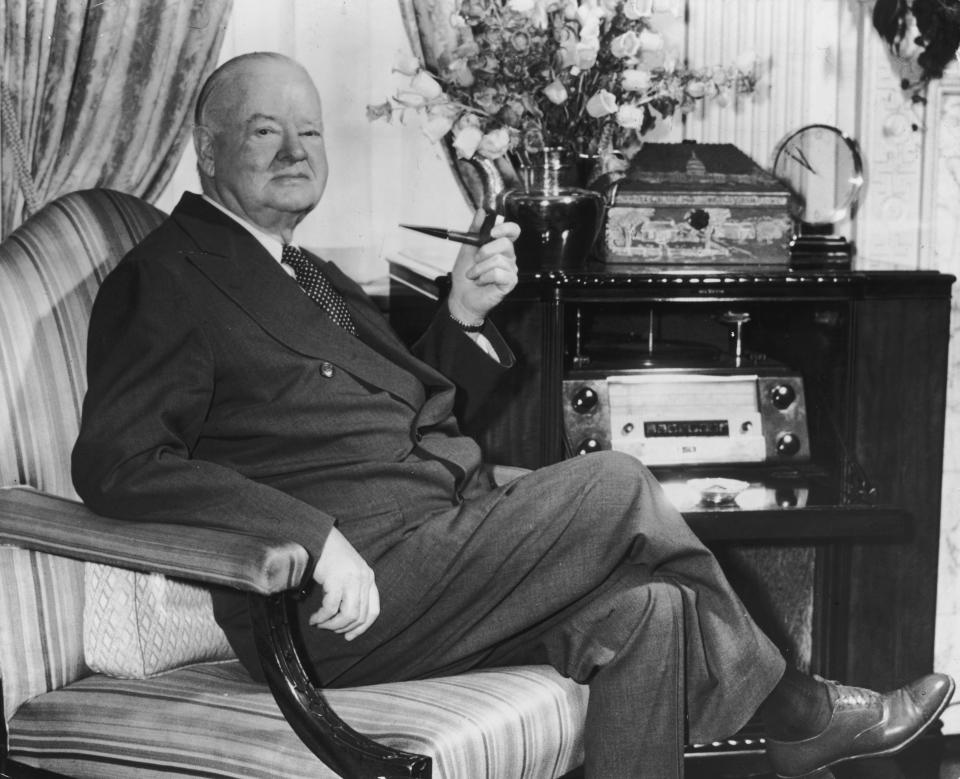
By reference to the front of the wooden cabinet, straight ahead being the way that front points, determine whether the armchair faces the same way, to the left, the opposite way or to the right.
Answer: to the left

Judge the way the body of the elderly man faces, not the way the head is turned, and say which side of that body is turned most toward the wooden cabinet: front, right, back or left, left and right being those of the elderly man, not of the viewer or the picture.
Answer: left

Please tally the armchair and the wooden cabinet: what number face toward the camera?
1

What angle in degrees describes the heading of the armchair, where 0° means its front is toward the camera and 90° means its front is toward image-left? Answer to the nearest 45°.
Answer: approximately 270°

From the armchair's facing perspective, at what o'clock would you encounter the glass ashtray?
The glass ashtray is roughly at 11 o'clock from the armchair.

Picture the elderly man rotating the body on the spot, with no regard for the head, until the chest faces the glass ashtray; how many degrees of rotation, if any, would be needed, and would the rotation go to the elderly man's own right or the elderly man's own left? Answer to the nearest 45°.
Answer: approximately 90° to the elderly man's own left

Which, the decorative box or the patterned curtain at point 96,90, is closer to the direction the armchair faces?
the decorative box

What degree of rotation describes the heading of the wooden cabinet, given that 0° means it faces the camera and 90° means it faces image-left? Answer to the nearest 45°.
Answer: approximately 0°

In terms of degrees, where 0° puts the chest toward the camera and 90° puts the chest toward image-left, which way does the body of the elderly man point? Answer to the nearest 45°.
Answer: approximately 315°
